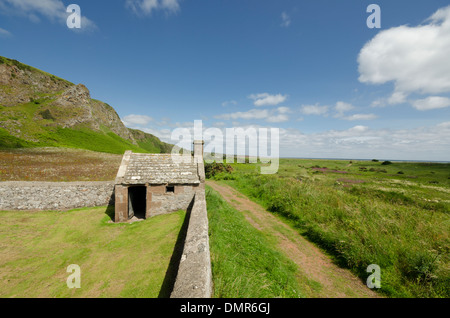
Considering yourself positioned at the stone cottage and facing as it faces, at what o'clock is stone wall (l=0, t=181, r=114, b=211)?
The stone wall is roughly at 4 o'clock from the stone cottage.

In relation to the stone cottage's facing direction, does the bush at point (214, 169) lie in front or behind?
behind

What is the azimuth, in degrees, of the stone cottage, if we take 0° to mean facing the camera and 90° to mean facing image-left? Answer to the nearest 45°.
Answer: approximately 0°

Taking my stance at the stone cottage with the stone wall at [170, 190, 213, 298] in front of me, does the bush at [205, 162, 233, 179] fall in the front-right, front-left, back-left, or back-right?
back-left

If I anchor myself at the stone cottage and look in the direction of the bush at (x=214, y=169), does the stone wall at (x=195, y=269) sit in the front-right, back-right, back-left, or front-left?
back-right

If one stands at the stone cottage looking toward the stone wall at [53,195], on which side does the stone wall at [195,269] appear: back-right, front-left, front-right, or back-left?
back-left

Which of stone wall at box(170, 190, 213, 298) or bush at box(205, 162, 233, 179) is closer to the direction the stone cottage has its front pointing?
the stone wall
